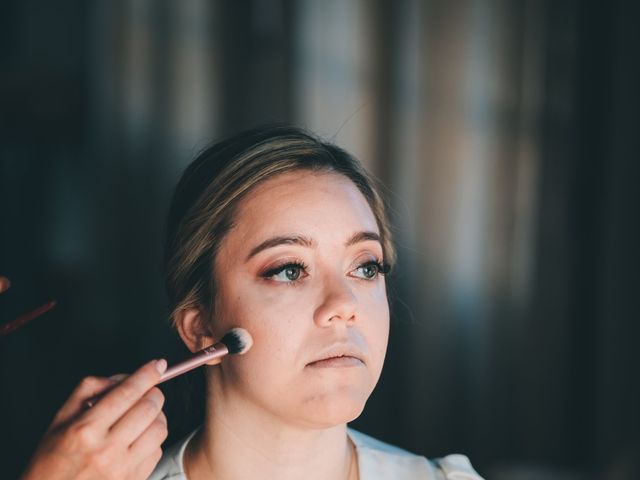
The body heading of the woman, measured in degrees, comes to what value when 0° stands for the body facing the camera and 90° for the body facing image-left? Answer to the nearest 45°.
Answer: approximately 315°

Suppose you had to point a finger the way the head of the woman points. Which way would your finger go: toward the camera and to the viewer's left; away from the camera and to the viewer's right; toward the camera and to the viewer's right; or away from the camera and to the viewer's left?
toward the camera and to the viewer's right
